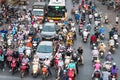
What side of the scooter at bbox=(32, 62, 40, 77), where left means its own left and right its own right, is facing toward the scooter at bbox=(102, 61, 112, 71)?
left

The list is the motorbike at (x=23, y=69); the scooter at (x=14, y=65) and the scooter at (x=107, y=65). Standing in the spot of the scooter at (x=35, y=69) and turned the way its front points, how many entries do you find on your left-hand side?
1

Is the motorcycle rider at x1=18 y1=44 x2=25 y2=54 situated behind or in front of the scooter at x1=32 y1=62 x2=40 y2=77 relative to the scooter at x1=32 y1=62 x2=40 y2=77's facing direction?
behind

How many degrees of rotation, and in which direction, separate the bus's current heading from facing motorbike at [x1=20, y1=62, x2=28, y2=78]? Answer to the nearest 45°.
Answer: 0° — it already faces it

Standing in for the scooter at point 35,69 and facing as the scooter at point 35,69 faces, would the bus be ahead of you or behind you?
behind

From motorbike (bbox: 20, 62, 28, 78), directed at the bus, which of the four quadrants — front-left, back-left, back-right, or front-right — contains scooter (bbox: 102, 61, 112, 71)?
front-right

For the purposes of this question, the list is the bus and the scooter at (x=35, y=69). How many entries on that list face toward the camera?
2

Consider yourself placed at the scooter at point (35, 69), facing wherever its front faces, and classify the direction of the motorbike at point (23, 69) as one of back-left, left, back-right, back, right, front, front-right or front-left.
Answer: right

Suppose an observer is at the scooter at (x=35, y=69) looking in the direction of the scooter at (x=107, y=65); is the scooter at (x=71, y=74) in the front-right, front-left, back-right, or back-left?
front-right

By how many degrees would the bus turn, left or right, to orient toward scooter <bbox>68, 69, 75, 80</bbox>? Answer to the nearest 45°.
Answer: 0° — it already faces it

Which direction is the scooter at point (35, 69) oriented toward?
toward the camera

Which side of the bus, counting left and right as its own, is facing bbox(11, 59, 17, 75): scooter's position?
front

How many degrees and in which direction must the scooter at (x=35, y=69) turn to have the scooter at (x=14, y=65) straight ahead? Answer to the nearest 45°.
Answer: approximately 90° to its right

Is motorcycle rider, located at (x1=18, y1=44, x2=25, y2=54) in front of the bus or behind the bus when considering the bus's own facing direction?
in front
